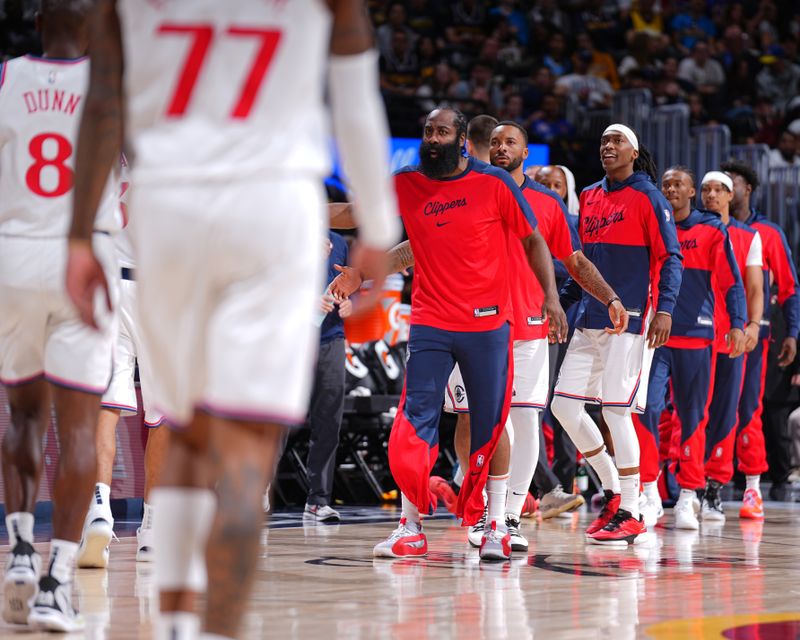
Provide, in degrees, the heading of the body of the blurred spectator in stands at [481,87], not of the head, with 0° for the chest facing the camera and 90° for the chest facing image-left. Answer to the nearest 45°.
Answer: approximately 0°

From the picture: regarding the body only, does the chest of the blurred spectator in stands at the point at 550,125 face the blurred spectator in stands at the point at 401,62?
no

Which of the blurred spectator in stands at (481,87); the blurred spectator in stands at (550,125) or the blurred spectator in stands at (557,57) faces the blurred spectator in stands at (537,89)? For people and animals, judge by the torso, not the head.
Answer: the blurred spectator in stands at (557,57)

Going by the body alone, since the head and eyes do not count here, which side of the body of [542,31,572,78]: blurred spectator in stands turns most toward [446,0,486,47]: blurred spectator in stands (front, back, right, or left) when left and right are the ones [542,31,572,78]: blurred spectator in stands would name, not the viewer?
right

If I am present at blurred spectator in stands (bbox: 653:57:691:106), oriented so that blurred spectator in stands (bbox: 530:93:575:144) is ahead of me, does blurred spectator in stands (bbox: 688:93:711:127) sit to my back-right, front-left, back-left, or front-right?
front-left

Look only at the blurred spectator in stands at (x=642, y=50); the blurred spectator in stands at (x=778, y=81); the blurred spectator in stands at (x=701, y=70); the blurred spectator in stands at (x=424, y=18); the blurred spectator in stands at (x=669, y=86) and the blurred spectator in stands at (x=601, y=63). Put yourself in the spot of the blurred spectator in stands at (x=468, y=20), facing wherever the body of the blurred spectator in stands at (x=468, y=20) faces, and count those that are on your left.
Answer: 5

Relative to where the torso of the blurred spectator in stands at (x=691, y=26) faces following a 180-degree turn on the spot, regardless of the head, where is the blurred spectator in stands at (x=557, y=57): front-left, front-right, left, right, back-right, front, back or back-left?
back-left

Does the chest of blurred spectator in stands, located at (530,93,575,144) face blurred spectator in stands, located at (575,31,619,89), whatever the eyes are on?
no

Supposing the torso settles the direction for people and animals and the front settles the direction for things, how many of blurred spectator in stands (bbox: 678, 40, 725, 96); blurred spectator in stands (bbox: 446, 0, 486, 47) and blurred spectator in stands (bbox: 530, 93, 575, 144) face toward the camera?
3

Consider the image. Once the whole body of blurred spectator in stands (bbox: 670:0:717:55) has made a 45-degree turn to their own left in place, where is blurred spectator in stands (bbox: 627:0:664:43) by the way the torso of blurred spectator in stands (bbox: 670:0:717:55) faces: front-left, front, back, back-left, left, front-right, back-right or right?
right

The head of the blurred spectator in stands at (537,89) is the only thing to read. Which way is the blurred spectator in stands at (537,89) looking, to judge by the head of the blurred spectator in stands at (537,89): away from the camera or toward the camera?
toward the camera

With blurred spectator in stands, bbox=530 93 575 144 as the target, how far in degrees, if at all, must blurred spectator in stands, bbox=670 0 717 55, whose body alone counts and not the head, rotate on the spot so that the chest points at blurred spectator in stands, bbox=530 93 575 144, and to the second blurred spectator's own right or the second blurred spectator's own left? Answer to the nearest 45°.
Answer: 0° — they already face them

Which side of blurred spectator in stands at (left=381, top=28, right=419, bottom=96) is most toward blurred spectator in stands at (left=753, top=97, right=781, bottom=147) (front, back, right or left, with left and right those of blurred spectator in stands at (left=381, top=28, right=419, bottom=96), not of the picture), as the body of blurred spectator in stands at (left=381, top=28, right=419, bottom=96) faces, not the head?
left

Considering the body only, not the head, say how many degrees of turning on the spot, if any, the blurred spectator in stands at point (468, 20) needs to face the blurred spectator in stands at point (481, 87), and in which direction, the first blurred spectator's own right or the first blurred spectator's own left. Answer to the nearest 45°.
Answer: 0° — they already face them

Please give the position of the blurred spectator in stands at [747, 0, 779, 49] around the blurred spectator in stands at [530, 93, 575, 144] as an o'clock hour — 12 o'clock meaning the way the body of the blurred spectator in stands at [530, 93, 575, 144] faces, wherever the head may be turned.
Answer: the blurred spectator in stands at [747, 0, 779, 49] is roughly at 7 o'clock from the blurred spectator in stands at [530, 93, 575, 144].

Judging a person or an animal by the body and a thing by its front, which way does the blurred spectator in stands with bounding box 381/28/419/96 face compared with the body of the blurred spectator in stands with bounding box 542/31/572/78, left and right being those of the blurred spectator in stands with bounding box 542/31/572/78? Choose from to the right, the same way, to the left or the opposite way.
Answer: the same way

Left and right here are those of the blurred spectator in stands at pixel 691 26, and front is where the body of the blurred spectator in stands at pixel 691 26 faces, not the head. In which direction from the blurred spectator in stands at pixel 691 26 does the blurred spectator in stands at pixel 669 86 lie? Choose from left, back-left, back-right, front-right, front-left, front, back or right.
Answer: front

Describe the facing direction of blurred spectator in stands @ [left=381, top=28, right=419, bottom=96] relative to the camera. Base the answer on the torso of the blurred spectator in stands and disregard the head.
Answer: toward the camera

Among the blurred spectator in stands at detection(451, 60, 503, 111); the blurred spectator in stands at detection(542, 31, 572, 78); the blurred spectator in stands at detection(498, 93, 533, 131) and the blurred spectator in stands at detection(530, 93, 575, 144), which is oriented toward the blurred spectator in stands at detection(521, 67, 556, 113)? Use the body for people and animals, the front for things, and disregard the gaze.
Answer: the blurred spectator in stands at detection(542, 31, 572, 78)

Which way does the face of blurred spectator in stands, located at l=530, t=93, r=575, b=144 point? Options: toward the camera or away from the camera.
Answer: toward the camera

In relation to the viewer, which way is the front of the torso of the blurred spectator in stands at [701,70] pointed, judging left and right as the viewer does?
facing the viewer

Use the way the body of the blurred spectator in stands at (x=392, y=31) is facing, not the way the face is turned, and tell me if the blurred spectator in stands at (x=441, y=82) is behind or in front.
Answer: in front

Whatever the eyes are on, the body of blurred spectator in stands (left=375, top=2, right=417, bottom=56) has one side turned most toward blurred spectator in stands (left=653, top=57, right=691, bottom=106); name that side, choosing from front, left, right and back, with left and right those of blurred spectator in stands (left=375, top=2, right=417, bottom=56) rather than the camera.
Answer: left
